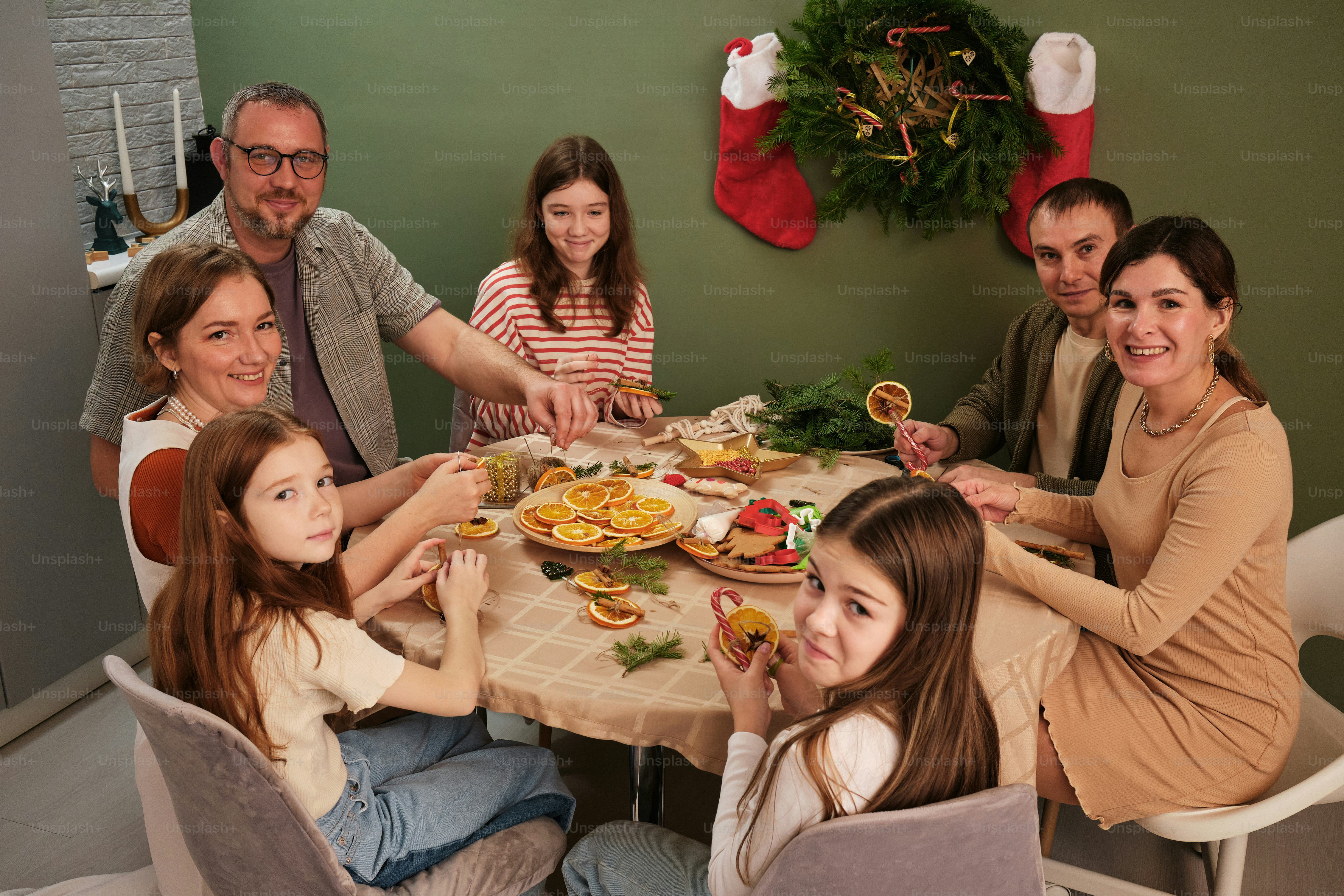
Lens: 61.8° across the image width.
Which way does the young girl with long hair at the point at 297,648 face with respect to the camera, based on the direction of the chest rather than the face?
to the viewer's right

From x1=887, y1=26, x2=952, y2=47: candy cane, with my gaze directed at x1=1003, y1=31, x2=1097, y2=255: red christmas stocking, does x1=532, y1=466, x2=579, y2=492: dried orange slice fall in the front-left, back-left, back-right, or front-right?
back-right

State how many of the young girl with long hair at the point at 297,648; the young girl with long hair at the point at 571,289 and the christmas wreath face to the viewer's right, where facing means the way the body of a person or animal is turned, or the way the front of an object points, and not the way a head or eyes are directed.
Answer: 1

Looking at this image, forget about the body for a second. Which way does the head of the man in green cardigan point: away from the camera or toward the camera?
toward the camera

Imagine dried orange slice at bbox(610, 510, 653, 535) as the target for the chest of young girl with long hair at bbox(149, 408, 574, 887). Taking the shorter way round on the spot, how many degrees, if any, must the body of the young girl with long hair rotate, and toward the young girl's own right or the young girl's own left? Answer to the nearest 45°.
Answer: approximately 45° to the young girl's own left

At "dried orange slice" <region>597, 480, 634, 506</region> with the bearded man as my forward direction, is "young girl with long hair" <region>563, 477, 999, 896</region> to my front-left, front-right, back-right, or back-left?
back-left

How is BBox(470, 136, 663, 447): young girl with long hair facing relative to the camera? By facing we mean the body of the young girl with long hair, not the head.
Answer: toward the camera

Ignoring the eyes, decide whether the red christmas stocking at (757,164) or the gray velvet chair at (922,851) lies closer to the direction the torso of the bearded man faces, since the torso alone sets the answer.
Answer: the gray velvet chair

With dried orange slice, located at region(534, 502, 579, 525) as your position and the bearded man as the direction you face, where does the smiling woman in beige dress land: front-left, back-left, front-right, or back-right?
back-right

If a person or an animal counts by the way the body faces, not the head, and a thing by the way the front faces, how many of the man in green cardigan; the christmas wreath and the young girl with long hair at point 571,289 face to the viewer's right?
0

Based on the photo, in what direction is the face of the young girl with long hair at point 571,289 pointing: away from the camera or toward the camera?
toward the camera

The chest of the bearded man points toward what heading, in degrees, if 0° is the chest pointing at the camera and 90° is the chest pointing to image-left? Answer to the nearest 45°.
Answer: approximately 315°

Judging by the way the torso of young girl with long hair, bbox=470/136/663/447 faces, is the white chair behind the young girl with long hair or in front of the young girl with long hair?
in front

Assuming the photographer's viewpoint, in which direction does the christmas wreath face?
facing the viewer

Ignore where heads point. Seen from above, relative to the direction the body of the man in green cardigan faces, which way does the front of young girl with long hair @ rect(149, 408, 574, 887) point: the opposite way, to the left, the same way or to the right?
the opposite way

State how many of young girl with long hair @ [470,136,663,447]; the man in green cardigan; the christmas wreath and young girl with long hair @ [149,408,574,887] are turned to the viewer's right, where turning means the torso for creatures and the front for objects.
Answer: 1

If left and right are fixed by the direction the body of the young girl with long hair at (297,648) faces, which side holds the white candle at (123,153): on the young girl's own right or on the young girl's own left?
on the young girl's own left

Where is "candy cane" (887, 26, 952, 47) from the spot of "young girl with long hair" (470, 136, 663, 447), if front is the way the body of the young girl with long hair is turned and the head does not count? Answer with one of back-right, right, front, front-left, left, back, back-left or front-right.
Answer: left

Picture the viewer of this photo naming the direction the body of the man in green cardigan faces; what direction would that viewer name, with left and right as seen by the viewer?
facing the viewer and to the left of the viewer

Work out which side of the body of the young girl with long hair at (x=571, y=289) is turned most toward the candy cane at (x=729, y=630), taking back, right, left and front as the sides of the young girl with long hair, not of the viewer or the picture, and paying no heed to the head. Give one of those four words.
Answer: front
